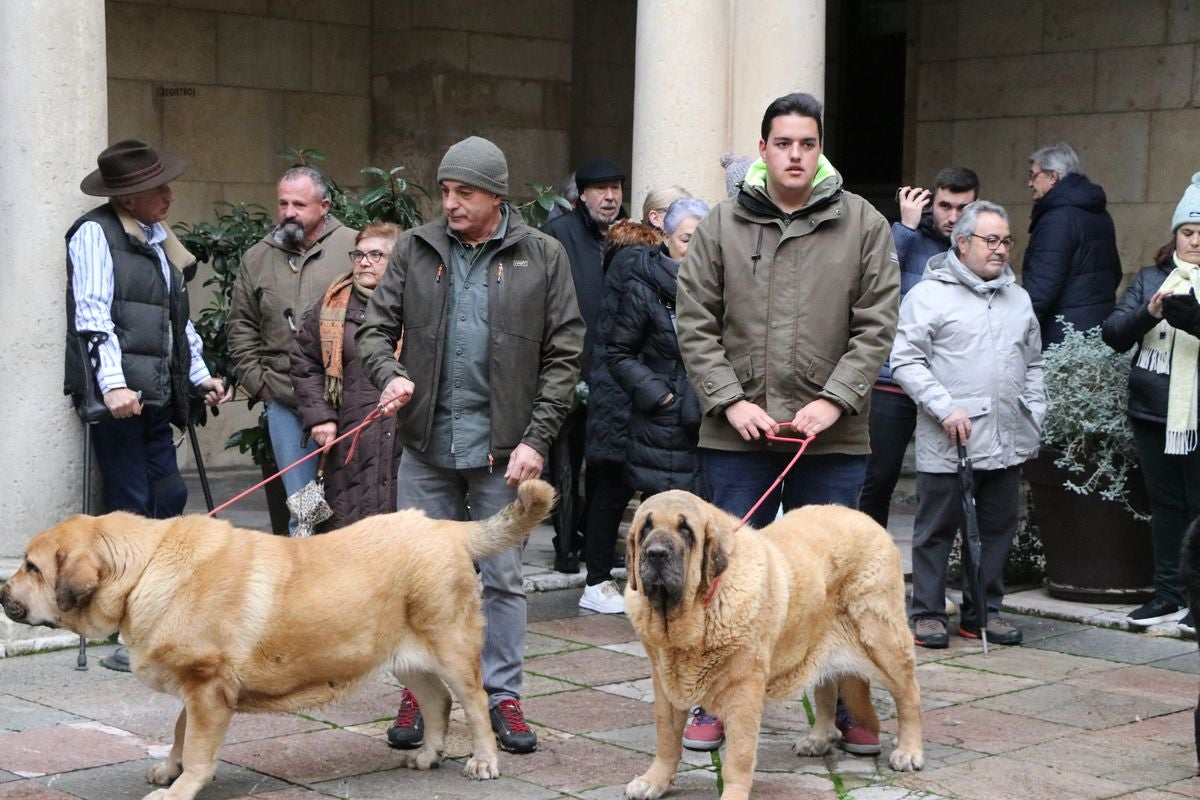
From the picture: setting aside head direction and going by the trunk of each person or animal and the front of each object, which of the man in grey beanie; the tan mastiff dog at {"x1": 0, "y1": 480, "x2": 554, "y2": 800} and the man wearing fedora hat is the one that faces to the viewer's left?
the tan mastiff dog

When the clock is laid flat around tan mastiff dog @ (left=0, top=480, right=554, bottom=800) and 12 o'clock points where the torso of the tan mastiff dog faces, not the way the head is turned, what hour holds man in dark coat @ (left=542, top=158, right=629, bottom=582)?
The man in dark coat is roughly at 4 o'clock from the tan mastiff dog.

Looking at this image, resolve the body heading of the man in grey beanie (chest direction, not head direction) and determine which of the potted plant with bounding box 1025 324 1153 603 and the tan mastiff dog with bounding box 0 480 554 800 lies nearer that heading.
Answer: the tan mastiff dog

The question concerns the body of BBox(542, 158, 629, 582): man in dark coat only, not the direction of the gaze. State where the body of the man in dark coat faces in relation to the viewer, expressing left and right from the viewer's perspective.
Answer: facing the viewer and to the right of the viewer

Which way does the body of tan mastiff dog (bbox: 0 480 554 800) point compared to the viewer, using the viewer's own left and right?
facing to the left of the viewer

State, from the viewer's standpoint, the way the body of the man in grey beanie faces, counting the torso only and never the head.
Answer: toward the camera

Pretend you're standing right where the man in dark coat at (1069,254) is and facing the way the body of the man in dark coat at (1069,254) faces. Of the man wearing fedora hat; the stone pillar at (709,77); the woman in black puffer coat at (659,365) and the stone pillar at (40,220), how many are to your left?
4

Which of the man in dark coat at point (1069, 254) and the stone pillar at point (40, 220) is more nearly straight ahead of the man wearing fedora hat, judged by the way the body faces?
the man in dark coat
